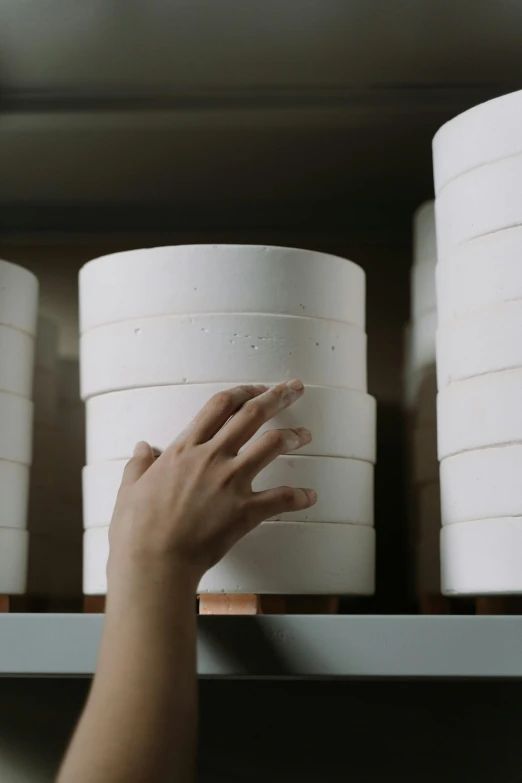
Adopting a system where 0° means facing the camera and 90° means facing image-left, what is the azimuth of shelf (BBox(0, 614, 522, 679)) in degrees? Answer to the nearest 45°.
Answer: approximately 0°
